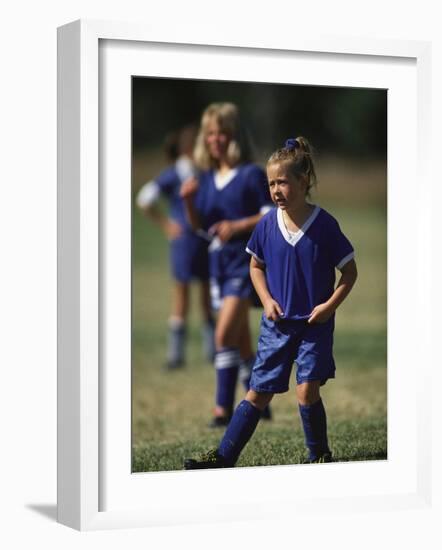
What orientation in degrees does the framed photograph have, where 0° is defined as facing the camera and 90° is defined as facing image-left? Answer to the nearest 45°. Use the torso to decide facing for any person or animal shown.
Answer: approximately 315°
